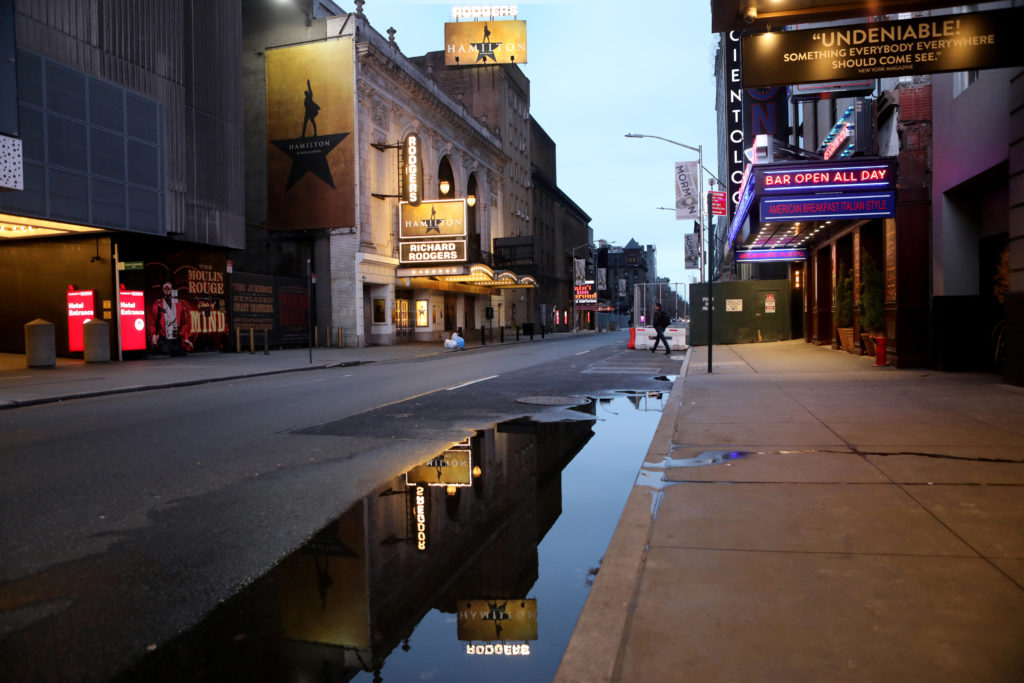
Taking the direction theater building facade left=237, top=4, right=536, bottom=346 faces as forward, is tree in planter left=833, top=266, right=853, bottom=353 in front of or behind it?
in front

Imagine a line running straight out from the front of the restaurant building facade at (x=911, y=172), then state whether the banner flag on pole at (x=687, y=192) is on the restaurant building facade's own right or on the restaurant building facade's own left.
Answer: on the restaurant building facade's own right

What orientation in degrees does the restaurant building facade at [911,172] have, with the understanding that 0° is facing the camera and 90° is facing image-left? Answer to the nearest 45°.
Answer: approximately 45°

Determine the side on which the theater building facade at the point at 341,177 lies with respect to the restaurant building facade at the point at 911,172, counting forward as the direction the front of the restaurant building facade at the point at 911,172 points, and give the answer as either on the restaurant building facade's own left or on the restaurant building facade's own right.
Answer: on the restaurant building facade's own right

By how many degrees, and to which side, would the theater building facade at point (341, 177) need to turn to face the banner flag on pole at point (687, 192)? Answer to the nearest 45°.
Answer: approximately 45° to its left

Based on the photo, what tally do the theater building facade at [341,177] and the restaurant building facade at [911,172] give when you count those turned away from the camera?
0

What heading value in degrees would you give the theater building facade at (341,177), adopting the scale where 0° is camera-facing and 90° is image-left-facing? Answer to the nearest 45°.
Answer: approximately 315°

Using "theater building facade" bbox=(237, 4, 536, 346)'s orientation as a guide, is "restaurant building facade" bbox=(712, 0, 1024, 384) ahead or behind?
ahead
